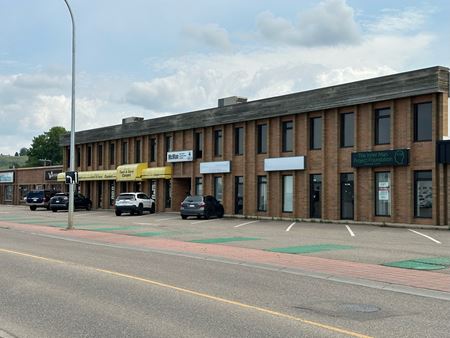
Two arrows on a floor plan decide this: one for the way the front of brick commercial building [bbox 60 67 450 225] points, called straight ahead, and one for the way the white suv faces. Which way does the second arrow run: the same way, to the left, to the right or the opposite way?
the opposite way

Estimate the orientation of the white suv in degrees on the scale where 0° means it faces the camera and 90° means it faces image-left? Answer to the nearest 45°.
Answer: approximately 225°

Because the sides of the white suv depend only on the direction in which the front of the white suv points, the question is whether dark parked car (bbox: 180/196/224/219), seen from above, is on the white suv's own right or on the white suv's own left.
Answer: on the white suv's own right

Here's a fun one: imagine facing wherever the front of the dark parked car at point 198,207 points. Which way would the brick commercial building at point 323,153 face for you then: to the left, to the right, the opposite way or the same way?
the opposite way

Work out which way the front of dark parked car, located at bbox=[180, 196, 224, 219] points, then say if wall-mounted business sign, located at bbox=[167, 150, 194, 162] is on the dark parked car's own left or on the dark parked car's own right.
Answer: on the dark parked car's own left

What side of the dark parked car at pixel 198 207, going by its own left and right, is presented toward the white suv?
left

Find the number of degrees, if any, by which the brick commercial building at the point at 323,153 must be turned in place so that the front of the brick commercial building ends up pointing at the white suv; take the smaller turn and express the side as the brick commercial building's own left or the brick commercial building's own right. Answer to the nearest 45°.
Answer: approximately 90° to the brick commercial building's own right

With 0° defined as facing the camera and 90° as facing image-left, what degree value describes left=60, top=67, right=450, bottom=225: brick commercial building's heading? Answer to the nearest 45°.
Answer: approximately 45°

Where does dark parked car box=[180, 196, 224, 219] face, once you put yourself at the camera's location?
facing away from the viewer and to the right of the viewer
